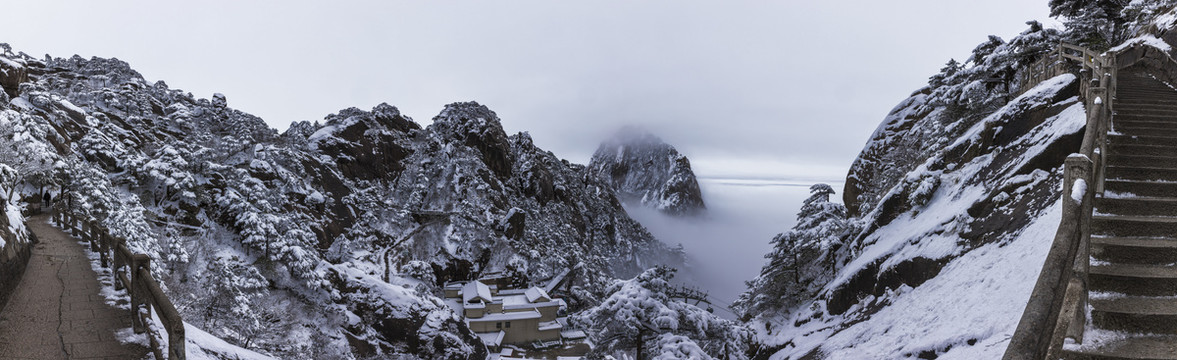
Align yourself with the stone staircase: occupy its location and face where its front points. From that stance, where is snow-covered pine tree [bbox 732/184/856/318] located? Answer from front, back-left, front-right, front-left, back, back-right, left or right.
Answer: back-right

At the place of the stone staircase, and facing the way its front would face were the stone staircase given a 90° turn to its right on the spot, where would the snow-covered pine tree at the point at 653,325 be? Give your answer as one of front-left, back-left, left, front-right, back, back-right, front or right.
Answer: front

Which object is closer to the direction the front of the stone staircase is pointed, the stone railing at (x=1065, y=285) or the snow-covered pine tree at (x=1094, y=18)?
the stone railing

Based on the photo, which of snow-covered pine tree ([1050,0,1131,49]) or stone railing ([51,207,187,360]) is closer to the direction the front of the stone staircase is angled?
the stone railing

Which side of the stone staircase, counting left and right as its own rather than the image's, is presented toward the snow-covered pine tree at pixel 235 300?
right

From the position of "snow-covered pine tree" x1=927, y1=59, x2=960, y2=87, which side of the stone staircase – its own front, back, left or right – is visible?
back
